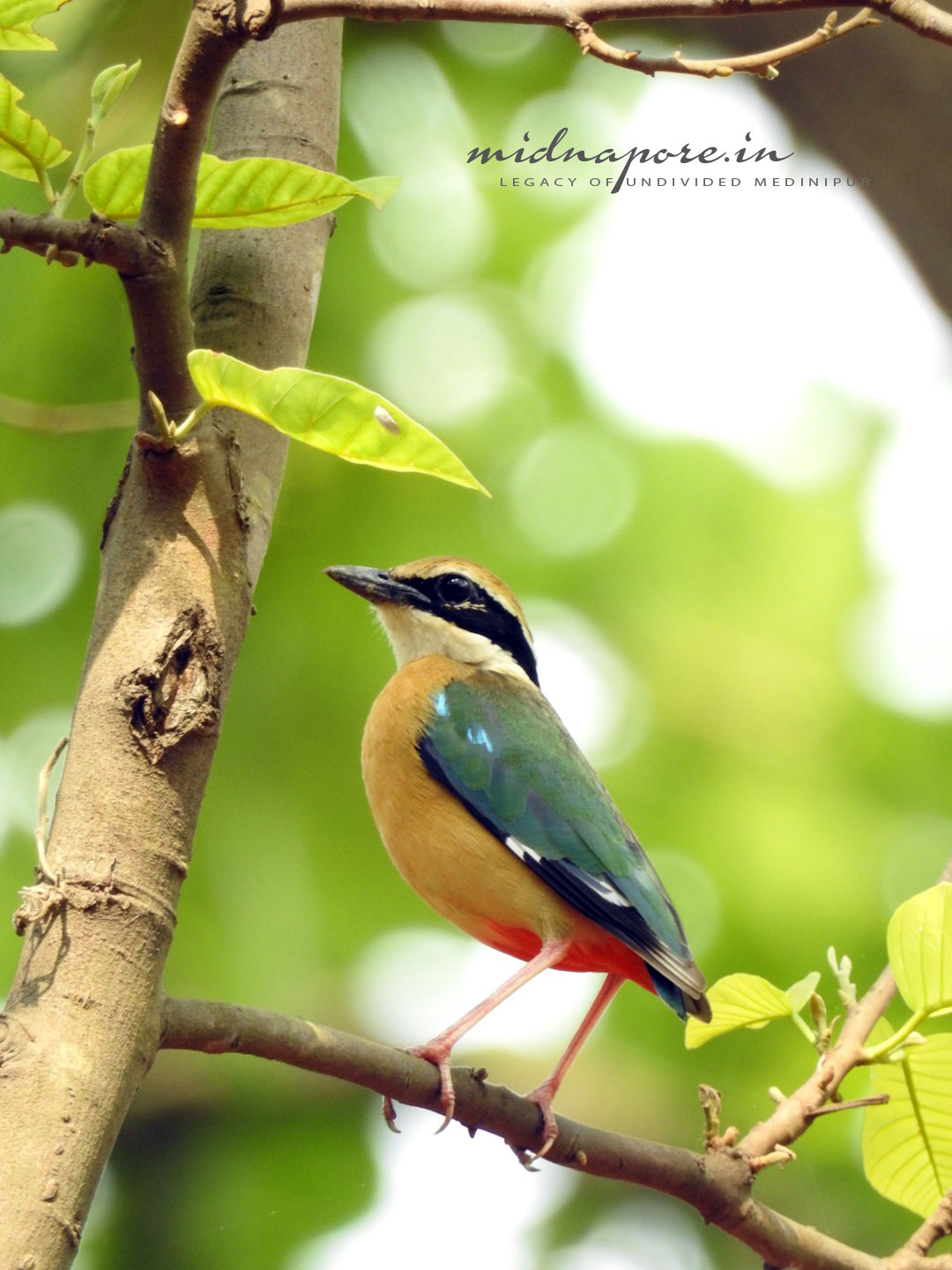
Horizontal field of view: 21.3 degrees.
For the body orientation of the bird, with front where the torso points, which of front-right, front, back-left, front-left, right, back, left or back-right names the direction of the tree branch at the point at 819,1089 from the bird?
back-left

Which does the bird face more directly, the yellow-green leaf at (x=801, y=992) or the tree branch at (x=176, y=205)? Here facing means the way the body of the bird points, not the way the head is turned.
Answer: the tree branch

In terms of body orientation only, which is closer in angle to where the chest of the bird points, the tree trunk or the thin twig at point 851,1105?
the tree trunk

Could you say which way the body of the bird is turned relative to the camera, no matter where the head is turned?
to the viewer's left
